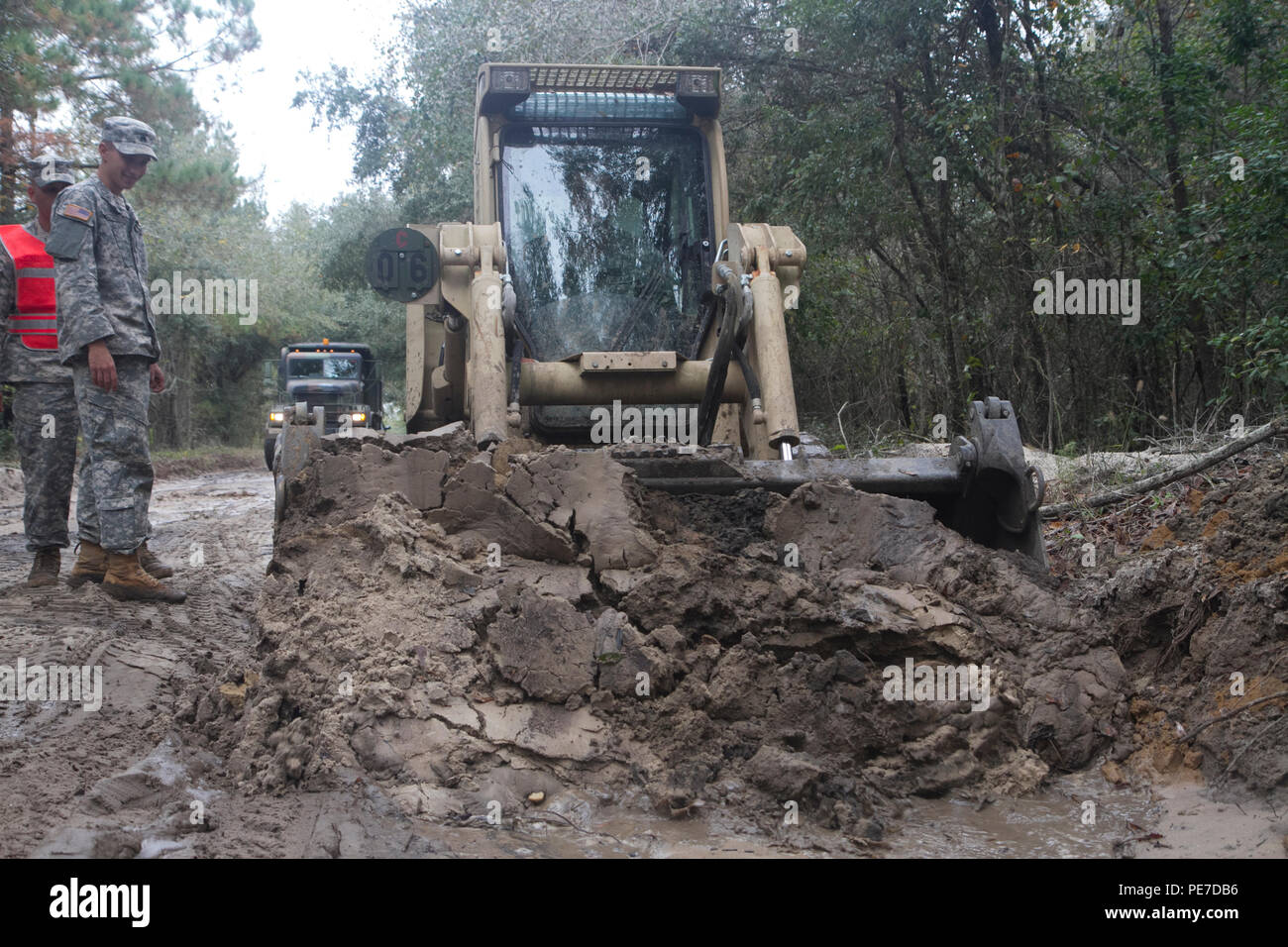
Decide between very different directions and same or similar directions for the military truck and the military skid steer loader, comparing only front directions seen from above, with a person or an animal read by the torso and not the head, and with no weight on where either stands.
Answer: same or similar directions

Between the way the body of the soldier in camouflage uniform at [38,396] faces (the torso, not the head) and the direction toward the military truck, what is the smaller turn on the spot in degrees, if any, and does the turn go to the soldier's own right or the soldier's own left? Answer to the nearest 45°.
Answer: approximately 135° to the soldier's own left

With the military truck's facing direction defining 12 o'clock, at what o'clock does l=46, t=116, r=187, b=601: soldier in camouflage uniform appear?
The soldier in camouflage uniform is roughly at 12 o'clock from the military truck.

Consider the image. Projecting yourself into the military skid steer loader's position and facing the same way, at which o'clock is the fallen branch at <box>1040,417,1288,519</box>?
The fallen branch is roughly at 9 o'clock from the military skid steer loader.

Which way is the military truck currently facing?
toward the camera

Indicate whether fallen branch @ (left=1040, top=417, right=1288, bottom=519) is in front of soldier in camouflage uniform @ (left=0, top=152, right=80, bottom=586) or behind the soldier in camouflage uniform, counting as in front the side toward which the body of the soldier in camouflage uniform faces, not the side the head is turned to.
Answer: in front

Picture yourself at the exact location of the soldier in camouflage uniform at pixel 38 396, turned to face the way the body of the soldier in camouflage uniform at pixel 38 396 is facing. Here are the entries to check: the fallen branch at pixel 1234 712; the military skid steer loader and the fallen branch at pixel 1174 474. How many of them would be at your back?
0

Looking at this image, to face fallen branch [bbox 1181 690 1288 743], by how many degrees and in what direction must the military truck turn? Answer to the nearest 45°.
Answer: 0° — it already faces it

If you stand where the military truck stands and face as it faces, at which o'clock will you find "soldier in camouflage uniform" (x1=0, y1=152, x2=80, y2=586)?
The soldier in camouflage uniform is roughly at 12 o'clock from the military truck.

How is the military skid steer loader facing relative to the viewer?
toward the camera

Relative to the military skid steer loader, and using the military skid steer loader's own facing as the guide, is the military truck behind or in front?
behind

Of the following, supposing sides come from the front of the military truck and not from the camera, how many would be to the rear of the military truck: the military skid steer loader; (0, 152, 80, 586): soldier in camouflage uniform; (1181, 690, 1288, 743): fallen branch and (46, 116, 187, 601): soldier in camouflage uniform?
0

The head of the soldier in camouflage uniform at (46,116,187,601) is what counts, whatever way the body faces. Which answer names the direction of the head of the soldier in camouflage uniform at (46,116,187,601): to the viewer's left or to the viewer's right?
to the viewer's right

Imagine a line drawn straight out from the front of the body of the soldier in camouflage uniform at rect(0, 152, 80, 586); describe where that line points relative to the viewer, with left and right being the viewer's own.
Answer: facing the viewer and to the right of the viewer

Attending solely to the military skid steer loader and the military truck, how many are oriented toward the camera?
2
